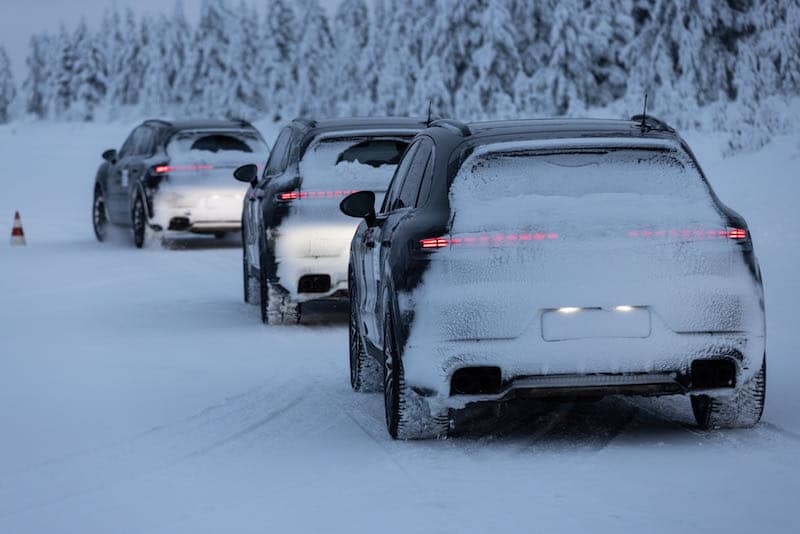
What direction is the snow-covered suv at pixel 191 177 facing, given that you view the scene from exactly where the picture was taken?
facing away from the viewer and to the left of the viewer

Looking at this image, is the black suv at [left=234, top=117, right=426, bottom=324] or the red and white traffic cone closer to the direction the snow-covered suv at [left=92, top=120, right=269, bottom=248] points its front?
the red and white traffic cone

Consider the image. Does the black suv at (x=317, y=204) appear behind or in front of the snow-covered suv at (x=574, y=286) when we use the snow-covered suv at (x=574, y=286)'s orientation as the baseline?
in front

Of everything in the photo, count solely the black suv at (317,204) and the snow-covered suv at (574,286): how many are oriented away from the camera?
2

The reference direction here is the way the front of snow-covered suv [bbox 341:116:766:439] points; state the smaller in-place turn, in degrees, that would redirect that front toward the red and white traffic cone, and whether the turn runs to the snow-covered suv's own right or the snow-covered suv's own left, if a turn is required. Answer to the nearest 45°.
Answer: approximately 45° to the snow-covered suv's own left

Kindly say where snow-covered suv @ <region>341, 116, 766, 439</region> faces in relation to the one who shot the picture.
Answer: facing away from the viewer

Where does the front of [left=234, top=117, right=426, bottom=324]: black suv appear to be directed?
away from the camera

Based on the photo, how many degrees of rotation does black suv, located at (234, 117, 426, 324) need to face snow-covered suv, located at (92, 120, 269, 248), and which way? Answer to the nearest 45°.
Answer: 0° — it already faces it

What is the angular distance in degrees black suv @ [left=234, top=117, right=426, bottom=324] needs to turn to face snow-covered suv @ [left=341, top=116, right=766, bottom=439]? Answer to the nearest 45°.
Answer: approximately 180°
